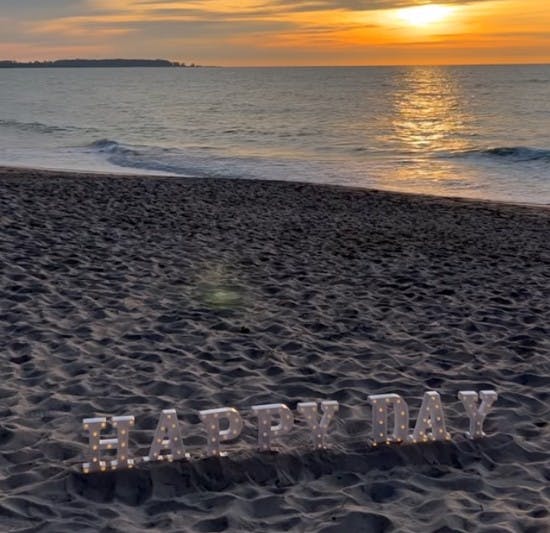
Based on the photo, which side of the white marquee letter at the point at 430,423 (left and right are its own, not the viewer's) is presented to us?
front

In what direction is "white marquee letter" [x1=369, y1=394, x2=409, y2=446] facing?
toward the camera

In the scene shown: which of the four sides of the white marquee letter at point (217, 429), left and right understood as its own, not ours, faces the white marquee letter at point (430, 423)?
left

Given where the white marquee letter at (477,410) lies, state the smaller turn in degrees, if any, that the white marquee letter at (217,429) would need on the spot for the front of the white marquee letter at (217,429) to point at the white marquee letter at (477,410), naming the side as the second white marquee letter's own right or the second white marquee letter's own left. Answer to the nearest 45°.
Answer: approximately 90° to the second white marquee letter's own left

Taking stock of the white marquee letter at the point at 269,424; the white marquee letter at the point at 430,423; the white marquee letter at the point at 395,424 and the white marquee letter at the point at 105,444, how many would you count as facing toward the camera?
4

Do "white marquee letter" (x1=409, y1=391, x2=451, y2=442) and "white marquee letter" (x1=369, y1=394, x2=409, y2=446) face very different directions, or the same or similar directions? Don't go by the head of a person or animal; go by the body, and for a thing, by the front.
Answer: same or similar directions

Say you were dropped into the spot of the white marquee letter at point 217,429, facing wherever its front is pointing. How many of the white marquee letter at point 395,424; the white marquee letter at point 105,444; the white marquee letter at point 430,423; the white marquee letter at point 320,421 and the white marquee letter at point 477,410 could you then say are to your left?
4

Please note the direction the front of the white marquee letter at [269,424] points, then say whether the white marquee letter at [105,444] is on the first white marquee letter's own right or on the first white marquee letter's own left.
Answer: on the first white marquee letter's own right

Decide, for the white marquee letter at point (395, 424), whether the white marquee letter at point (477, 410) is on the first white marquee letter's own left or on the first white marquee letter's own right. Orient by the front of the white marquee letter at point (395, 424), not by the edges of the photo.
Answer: on the first white marquee letter's own left

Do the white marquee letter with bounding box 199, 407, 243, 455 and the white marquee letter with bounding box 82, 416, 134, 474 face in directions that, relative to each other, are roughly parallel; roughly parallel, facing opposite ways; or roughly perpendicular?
roughly parallel

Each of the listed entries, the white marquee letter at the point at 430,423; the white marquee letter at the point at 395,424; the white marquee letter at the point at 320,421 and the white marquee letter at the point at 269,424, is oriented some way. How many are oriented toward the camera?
4

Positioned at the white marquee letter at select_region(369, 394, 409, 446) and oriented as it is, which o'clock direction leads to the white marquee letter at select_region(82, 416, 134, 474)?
the white marquee letter at select_region(82, 416, 134, 474) is roughly at 2 o'clock from the white marquee letter at select_region(369, 394, 409, 446).
